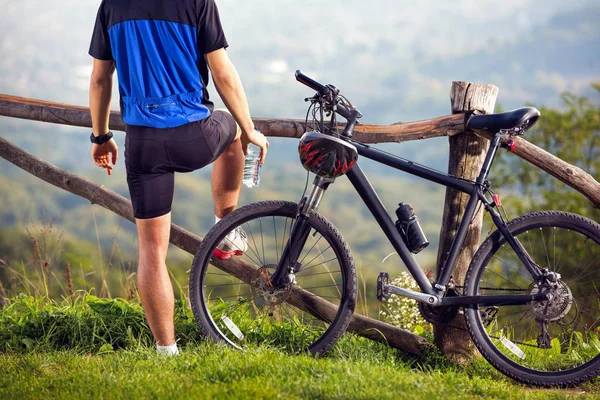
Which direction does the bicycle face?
to the viewer's left
